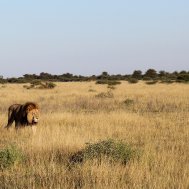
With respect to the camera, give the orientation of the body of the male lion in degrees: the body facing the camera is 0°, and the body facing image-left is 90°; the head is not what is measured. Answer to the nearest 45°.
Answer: approximately 315°

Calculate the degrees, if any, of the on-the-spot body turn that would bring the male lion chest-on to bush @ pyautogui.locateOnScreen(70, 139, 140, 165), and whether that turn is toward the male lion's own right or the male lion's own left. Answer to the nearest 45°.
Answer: approximately 45° to the male lion's own right

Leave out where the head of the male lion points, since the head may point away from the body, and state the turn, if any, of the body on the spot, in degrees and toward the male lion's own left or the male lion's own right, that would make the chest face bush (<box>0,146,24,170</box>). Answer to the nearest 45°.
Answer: approximately 45° to the male lion's own right
